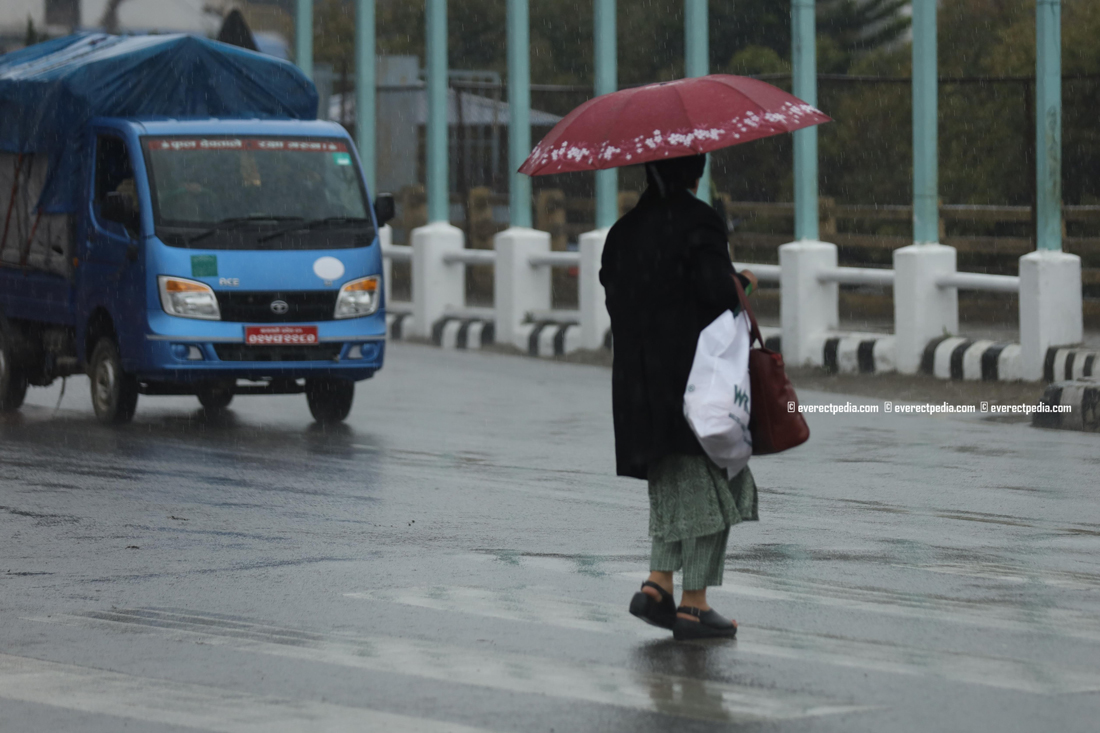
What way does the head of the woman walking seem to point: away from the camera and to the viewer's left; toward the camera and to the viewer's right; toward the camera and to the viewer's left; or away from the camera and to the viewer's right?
away from the camera and to the viewer's right

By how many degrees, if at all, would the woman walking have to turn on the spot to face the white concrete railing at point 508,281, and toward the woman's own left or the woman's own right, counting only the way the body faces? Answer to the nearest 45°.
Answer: approximately 45° to the woman's own left

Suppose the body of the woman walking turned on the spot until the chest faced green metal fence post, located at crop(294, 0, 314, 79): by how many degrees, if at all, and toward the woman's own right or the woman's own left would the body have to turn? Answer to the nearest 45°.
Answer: approximately 45° to the woman's own left

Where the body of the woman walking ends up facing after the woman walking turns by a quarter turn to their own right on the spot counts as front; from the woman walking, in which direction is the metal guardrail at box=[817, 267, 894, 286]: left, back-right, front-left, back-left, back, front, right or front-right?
back-left

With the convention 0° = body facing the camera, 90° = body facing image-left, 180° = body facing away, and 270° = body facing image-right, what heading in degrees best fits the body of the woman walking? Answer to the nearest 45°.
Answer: approximately 225°

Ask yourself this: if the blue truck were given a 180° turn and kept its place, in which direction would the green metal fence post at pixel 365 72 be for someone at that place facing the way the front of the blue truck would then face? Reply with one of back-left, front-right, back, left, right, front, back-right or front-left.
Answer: front-right

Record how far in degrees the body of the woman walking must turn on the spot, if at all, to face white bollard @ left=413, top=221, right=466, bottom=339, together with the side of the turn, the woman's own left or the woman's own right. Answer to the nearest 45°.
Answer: approximately 45° to the woman's own left

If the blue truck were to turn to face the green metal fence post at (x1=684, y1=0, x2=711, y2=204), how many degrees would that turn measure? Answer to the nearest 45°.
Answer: approximately 90° to its left

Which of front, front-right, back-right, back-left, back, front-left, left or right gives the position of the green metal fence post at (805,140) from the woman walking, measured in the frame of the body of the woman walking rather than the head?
front-left

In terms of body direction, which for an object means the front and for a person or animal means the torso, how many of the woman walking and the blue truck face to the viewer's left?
0

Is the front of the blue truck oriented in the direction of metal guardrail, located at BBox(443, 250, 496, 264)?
no

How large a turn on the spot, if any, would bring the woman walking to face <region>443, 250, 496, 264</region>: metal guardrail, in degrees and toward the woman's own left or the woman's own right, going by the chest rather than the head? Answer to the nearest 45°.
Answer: approximately 45° to the woman's own left

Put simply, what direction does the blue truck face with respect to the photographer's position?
facing the viewer and to the right of the viewer

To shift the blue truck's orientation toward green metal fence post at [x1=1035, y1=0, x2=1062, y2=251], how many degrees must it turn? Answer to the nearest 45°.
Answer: approximately 45° to its left

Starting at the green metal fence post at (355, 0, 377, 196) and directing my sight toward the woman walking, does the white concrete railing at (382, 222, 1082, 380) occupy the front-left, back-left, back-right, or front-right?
front-left

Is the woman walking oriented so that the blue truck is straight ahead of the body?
no

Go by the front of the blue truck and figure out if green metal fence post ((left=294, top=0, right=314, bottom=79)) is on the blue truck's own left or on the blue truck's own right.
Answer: on the blue truck's own left

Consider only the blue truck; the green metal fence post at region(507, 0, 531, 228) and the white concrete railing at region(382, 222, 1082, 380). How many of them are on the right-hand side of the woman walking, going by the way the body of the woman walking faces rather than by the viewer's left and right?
0
